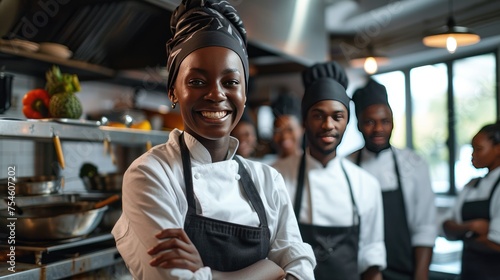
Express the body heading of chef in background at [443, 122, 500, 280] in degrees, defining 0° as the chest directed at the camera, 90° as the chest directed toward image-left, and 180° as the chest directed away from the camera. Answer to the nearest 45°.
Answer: approximately 45°

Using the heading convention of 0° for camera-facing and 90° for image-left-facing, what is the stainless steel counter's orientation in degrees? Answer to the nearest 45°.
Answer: approximately 315°

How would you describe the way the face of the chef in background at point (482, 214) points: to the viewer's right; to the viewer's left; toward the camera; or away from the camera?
to the viewer's left

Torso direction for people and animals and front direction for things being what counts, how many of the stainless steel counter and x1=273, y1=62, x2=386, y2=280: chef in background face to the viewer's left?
0
